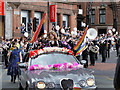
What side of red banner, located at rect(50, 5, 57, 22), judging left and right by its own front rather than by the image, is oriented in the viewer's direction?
front

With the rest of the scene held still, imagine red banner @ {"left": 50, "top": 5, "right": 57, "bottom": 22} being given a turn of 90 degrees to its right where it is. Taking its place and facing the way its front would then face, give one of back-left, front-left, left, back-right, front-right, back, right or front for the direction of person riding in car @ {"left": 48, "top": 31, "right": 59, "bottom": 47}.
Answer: left

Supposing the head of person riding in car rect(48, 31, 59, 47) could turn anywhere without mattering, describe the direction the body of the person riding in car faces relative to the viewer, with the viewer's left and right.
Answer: facing the viewer and to the left of the viewer
